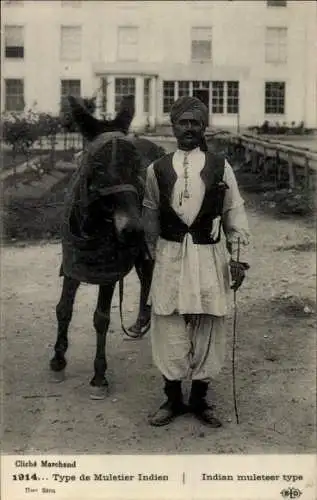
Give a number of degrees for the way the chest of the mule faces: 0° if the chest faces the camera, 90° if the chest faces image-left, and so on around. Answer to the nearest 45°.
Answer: approximately 0°

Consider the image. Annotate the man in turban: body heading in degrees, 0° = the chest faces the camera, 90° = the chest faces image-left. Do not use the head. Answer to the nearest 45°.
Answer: approximately 0°

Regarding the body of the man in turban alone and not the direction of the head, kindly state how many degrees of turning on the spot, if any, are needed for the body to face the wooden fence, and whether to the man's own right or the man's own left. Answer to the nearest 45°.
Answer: approximately 180°

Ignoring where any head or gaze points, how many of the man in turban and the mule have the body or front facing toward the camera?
2
